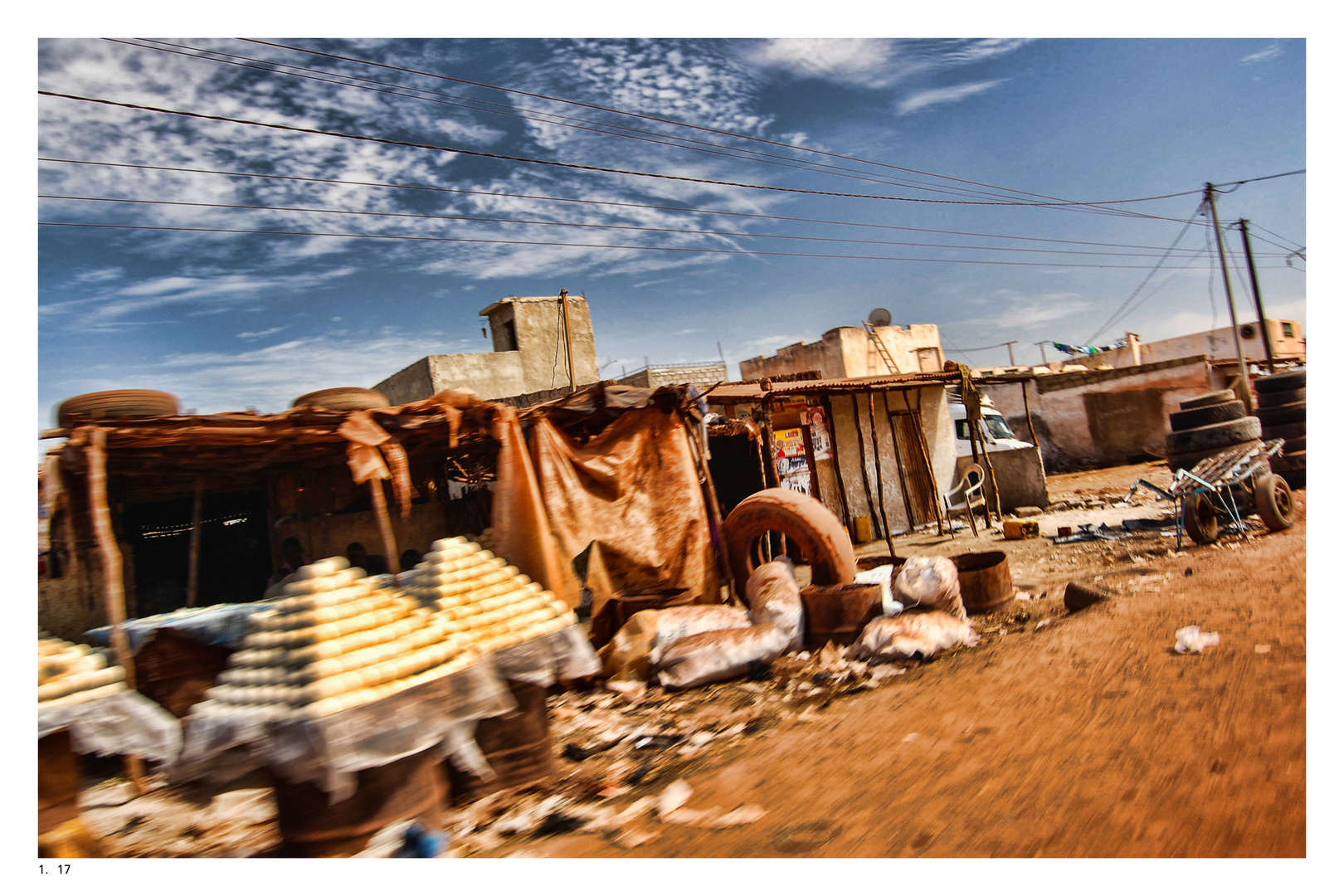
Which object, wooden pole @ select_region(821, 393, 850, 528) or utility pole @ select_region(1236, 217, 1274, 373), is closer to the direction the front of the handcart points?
the wooden pole

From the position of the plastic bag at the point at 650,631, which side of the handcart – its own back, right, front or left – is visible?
front

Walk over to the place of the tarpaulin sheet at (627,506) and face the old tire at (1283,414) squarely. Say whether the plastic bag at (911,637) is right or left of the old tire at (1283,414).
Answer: right

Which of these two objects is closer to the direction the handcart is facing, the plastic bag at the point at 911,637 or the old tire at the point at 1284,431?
the plastic bag

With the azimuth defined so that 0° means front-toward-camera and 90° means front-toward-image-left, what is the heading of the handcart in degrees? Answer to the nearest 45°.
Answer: approximately 45°

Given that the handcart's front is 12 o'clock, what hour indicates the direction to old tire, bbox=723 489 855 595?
The old tire is roughly at 12 o'clock from the handcart.

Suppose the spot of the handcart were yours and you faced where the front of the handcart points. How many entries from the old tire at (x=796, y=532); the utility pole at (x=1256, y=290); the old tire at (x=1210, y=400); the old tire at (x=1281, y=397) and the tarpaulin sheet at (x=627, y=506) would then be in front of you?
2

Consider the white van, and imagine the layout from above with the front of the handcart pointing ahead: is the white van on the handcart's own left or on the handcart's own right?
on the handcart's own right

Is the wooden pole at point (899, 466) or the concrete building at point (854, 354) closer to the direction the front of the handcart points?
the wooden pole
